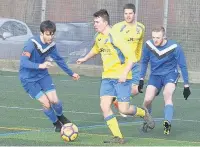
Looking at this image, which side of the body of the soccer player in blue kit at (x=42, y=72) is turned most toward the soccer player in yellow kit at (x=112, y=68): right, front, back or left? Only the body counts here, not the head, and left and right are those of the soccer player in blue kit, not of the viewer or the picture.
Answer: front

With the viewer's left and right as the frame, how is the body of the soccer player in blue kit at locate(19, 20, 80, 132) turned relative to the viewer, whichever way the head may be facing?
facing the viewer and to the right of the viewer

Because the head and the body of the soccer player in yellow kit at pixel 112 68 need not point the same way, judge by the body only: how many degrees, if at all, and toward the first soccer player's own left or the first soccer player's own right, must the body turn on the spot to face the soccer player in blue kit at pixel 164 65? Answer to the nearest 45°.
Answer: approximately 180°

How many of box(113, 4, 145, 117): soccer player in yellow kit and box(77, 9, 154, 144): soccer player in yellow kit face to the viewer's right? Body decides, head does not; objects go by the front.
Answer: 0

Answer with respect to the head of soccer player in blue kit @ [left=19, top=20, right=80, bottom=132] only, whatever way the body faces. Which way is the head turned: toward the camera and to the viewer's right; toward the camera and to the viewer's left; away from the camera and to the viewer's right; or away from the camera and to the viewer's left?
toward the camera and to the viewer's right

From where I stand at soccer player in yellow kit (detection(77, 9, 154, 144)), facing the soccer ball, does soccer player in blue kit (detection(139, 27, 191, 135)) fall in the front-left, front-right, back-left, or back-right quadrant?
back-right

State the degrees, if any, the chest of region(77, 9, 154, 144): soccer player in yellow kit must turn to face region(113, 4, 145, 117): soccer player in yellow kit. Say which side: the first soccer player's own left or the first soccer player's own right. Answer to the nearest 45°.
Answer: approximately 135° to the first soccer player's own right

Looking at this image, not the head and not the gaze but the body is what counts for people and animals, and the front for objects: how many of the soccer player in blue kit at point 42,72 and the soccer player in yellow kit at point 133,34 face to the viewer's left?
0

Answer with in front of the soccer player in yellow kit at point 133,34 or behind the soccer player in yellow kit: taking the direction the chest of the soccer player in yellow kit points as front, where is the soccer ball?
in front
